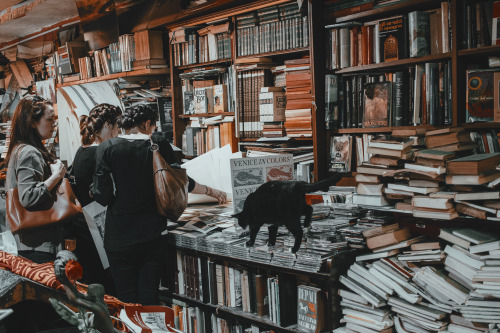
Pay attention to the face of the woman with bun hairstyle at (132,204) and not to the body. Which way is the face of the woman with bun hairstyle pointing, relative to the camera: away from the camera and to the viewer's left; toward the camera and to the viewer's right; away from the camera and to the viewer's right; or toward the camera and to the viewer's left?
away from the camera and to the viewer's right

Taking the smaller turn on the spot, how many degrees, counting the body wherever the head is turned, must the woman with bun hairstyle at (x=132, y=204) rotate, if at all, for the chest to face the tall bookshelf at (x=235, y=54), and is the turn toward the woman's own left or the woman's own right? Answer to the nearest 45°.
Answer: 0° — they already face it

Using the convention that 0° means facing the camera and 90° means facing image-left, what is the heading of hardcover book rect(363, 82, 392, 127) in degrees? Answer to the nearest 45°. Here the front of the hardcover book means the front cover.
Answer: approximately 0°

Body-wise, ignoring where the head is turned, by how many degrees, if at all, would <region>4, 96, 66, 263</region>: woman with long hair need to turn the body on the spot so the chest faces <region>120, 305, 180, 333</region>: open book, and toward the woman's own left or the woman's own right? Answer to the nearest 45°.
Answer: approximately 90° to the woman's own right

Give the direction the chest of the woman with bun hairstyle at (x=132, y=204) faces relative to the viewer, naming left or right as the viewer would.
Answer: facing away from the viewer and to the right of the viewer

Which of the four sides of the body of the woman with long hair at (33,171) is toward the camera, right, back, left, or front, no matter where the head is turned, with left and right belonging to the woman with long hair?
right

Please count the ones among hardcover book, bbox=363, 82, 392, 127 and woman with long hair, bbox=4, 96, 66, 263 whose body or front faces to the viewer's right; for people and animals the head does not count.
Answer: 1

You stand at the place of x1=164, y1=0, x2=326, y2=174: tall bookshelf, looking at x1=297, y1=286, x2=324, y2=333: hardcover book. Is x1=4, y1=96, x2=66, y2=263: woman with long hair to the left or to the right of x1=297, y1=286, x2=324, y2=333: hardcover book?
right

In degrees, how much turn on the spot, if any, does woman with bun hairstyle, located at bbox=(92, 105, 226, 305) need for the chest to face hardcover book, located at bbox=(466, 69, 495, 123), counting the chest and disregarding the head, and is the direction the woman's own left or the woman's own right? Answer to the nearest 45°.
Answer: approximately 45° to the woman's own right

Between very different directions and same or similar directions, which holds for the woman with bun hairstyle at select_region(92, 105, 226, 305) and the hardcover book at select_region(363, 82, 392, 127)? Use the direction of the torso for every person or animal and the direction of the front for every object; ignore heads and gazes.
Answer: very different directions
